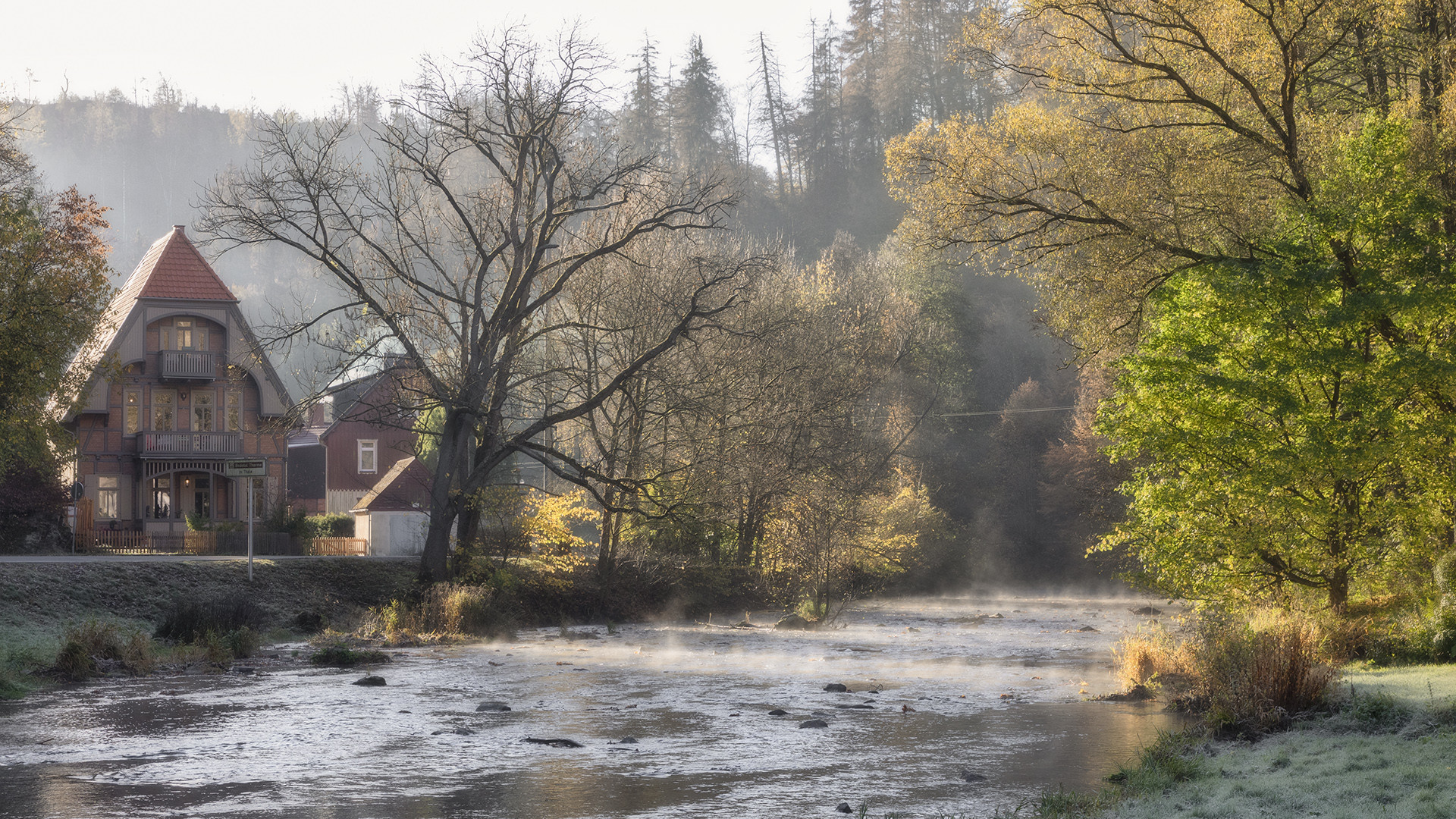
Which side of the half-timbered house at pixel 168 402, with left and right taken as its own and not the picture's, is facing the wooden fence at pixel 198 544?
front

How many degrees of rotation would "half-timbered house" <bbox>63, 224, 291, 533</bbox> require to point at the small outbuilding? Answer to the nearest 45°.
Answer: approximately 45° to its left

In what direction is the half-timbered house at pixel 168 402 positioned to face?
toward the camera

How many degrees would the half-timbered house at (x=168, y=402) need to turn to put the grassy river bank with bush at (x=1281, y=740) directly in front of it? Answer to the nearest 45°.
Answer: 0° — it already faces it

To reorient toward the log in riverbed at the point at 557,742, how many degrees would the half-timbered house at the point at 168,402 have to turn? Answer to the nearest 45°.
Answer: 0° — it already faces it

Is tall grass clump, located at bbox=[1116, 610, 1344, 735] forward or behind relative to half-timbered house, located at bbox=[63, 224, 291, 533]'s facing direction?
forward

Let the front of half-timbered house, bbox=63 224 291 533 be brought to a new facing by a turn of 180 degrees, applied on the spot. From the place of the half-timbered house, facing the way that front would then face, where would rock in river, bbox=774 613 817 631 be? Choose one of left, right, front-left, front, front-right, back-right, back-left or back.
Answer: back-right

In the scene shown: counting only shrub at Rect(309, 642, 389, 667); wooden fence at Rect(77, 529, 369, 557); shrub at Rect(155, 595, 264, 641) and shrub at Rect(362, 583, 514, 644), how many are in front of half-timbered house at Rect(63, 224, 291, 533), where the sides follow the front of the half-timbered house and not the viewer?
4

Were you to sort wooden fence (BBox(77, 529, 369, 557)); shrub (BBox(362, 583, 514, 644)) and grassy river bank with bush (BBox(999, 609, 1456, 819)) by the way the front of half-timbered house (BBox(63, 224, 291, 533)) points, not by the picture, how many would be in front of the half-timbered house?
3

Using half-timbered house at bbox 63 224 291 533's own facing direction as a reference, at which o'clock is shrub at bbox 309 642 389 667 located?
The shrub is roughly at 12 o'clock from the half-timbered house.

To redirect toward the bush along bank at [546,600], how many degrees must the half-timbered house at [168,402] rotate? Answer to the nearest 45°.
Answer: approximately 45° to its left
